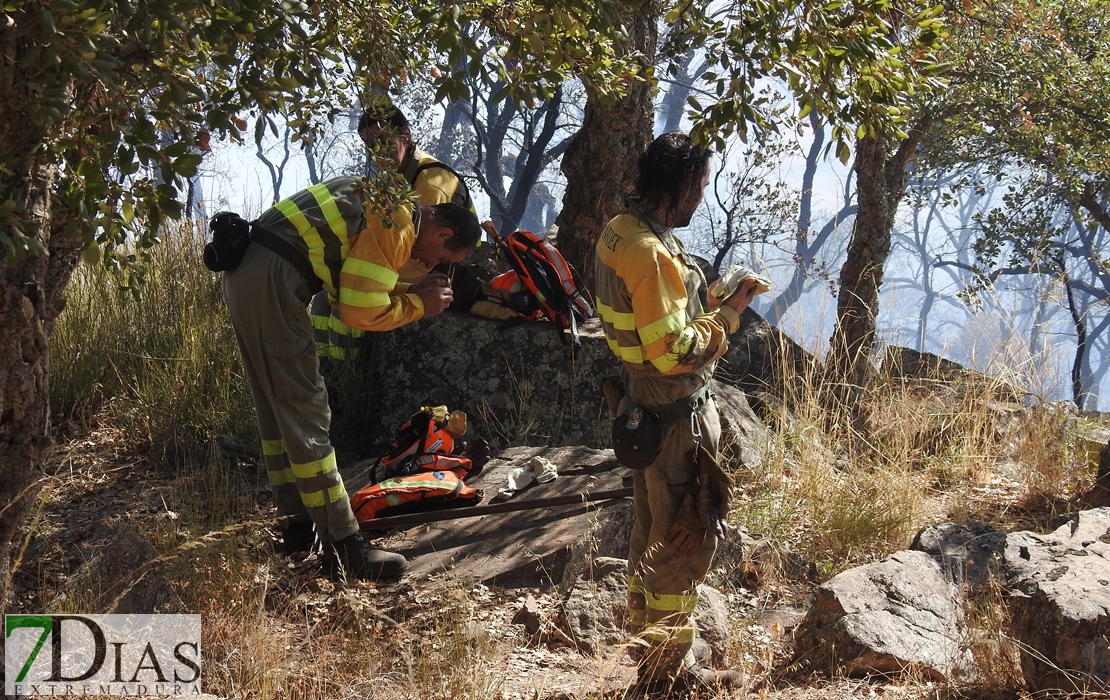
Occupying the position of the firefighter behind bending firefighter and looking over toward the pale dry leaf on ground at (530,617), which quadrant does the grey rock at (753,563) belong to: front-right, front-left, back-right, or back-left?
front-left

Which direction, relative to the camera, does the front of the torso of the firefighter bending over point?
to the viewer's right

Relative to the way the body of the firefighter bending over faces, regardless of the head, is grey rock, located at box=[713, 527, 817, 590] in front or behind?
in front

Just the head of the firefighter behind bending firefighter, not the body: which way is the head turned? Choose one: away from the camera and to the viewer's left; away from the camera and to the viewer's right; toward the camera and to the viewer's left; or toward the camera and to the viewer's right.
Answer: toward the camera and to the viewer's left

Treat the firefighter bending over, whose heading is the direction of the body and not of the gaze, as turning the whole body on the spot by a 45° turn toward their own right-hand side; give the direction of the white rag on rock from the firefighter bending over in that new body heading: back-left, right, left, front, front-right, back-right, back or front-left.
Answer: left

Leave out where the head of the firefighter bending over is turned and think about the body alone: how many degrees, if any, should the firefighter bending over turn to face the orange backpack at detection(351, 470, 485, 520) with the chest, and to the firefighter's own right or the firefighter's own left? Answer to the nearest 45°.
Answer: approximately 45° to the firefighter's own left

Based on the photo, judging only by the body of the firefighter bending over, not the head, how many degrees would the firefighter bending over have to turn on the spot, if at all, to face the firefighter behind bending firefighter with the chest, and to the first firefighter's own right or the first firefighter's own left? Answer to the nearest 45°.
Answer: approximately 90° to the first firefighter's own left

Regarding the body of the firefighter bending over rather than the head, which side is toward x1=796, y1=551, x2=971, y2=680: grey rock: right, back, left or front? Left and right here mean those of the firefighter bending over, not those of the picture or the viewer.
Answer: front

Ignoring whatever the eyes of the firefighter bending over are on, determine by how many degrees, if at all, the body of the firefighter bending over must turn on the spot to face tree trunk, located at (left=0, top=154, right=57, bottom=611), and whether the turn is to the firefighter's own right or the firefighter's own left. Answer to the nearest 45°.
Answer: approximately 135° to the firefighter's own right
